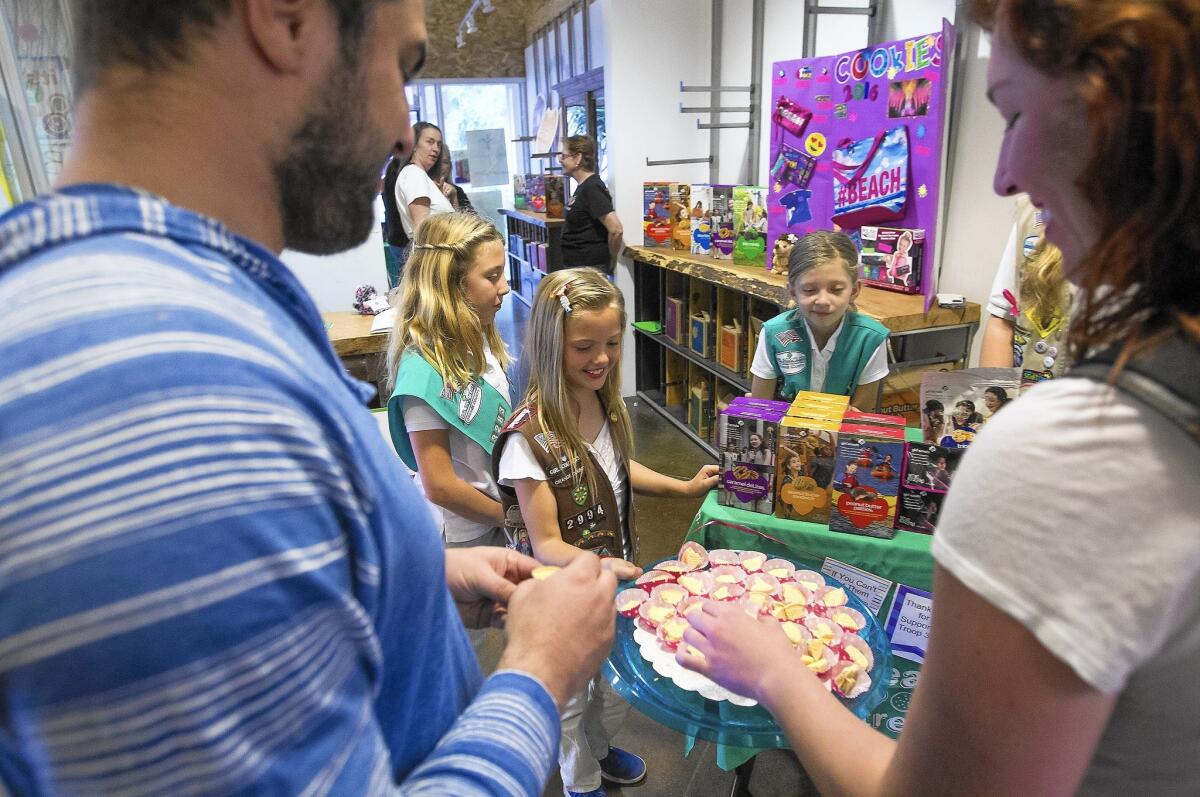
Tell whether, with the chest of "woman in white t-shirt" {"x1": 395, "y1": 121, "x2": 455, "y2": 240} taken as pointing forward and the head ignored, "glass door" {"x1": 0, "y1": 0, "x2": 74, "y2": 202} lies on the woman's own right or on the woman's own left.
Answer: on the woman's own right

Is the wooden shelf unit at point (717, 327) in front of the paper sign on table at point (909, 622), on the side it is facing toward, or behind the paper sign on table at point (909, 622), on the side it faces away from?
behind

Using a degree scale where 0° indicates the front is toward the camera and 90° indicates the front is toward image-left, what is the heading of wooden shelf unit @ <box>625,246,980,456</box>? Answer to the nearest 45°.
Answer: approximately 45°

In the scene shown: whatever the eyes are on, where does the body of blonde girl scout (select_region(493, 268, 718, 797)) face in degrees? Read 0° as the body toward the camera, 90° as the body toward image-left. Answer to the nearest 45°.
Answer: approximately 315°

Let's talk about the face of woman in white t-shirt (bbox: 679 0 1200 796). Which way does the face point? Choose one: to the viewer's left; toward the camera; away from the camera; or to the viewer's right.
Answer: to the viewer's left

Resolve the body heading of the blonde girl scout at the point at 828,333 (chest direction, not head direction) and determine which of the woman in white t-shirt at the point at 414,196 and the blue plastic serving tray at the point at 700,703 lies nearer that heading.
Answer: the blue plastic serving tray

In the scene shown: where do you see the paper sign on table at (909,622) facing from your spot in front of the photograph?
facing the viewer

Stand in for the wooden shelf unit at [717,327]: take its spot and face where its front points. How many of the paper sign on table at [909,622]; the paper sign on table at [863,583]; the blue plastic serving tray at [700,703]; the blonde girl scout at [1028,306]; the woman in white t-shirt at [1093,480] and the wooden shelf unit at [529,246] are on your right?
1

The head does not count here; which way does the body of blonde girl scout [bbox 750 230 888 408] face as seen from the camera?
toward the camera

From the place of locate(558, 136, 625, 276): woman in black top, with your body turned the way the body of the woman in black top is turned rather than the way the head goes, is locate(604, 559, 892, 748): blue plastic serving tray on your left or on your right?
on your left

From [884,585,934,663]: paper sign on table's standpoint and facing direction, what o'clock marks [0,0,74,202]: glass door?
The glass door is roughly at 3 o'clock from the paper sign on table.

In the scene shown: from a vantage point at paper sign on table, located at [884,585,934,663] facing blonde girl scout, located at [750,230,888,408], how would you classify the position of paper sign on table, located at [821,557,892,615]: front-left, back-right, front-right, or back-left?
front-left
